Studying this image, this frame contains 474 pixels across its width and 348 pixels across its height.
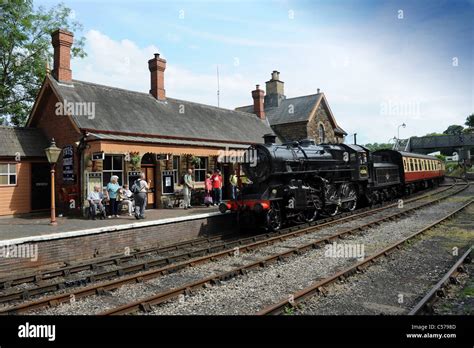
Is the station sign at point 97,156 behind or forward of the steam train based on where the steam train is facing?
forward

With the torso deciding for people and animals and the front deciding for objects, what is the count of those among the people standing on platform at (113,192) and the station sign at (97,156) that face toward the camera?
2

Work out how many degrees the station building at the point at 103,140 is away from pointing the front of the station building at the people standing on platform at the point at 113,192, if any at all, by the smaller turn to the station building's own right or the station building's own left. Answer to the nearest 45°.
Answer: approximately 45° to the station building's own right

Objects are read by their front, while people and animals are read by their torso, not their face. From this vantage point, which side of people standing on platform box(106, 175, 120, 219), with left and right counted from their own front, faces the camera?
front

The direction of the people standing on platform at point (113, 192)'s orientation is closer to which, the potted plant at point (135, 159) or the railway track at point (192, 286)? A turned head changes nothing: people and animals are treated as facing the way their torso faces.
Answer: the railway track

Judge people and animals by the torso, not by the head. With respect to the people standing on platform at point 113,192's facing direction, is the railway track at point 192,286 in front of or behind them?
in front

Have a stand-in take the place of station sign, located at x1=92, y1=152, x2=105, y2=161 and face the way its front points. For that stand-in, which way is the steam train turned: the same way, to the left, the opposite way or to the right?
to the right

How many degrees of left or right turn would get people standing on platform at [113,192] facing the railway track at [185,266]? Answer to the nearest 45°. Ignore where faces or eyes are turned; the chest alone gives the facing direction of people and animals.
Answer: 0° — they already face it

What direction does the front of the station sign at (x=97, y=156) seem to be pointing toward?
toward the camera

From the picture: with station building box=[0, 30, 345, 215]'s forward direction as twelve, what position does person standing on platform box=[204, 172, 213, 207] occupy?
The person standing on platform is roughly at 11 o'clock from the station building.

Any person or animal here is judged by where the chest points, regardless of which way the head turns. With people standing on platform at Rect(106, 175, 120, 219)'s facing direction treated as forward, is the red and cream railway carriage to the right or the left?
on their left

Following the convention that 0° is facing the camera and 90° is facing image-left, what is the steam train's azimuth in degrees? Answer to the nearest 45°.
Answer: approximately 45°

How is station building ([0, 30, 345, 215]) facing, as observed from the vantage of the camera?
facing the viewer and to the right of the viewer

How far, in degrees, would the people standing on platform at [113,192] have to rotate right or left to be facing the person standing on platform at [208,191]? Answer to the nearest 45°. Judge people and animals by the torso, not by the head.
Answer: approximately 135° to their left
